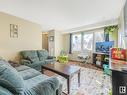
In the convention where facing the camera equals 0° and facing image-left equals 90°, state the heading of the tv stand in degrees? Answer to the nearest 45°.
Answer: approximately 45°

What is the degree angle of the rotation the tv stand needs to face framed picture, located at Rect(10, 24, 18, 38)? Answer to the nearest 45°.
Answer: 0° — it already faces it

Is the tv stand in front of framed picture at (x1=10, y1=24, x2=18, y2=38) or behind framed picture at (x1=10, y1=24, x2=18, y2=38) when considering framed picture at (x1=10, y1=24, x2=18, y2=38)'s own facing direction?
in front

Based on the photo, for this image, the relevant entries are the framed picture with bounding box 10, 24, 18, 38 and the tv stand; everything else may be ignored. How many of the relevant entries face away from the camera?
0

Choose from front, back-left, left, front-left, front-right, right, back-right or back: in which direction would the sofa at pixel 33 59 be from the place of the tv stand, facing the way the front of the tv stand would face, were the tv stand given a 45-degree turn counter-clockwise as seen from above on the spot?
front-right

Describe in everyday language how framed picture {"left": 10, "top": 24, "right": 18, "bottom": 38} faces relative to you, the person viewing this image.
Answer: facing the viewer and to the right of the viewer
